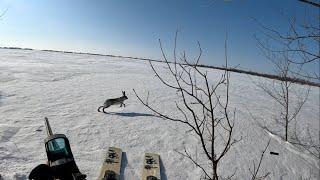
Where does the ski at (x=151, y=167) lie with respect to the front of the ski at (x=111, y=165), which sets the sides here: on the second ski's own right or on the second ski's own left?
on the second ski's own right

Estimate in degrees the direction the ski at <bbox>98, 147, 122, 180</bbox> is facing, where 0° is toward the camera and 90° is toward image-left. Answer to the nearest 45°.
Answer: approximately 180°

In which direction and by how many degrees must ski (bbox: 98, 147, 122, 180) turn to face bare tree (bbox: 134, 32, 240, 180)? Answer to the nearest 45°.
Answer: approximately 90° to its right
